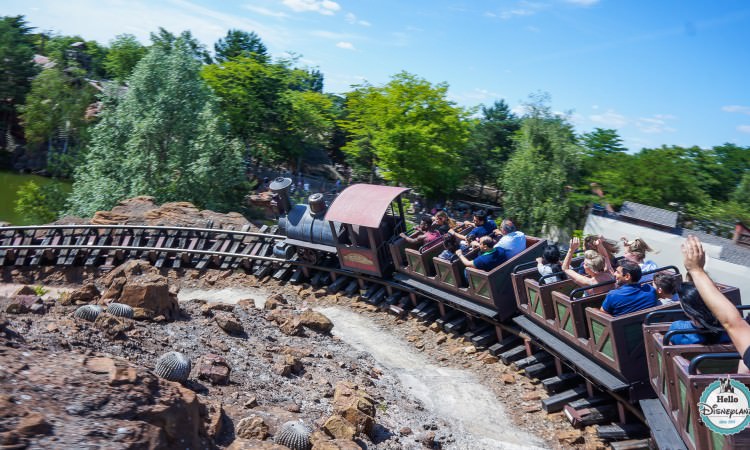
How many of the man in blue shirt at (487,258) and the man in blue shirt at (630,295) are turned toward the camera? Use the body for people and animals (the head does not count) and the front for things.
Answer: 0

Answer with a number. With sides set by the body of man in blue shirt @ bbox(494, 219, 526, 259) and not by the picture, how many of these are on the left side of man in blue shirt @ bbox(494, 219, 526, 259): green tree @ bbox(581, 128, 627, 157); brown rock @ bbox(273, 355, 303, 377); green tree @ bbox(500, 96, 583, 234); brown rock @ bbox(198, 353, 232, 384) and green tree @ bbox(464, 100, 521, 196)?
2

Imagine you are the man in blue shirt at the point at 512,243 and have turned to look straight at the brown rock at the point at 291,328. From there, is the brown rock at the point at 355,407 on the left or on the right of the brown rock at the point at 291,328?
left

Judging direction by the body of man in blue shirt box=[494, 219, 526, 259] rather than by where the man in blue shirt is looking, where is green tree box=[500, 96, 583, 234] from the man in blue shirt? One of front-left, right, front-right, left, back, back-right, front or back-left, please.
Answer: front-right

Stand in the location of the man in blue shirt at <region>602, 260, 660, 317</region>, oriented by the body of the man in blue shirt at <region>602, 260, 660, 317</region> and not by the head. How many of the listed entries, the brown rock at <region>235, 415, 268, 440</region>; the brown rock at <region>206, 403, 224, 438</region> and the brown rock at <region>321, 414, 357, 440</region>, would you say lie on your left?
3

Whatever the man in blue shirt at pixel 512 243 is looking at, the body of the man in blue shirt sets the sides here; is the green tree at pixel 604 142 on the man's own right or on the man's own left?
on the man's own right

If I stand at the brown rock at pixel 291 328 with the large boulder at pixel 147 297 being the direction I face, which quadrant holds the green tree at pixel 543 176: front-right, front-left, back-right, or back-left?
back-right

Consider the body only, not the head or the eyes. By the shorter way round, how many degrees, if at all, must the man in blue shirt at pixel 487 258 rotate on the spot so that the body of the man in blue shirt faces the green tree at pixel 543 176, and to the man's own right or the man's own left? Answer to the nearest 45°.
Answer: approximately 45° to the man's own right

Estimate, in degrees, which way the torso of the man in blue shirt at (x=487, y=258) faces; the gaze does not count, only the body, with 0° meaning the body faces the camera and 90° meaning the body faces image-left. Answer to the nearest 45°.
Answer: approximately 135°

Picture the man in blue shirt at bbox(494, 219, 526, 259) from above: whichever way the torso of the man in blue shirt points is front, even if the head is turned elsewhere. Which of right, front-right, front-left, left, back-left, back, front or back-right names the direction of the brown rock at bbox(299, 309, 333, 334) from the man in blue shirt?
front-left

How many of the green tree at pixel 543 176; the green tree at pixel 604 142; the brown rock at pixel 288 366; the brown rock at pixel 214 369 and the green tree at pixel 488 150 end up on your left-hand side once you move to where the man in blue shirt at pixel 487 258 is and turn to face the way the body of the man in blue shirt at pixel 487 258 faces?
2
